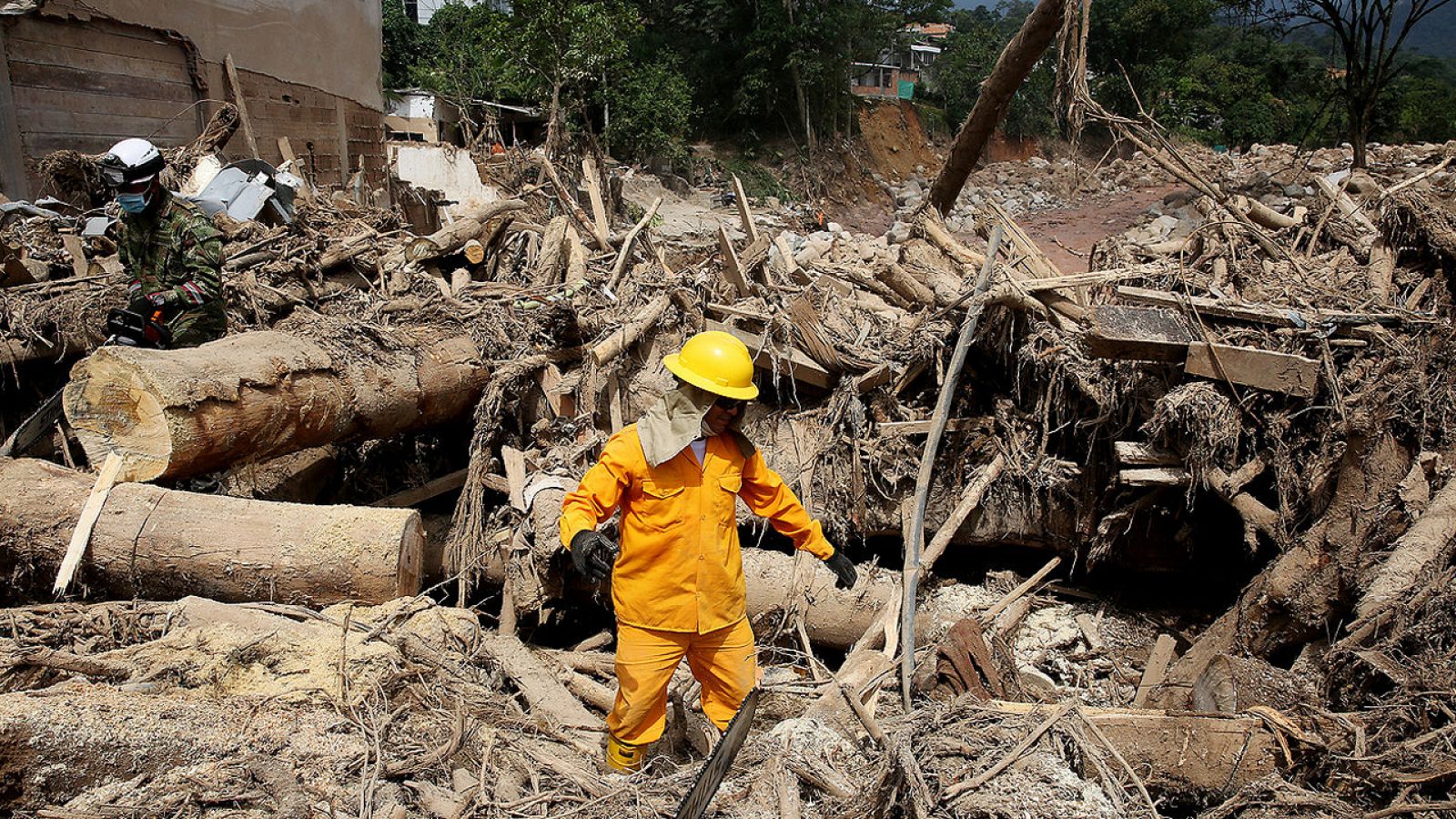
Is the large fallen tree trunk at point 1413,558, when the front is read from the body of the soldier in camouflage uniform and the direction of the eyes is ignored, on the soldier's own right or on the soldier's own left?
on the soldier's own left

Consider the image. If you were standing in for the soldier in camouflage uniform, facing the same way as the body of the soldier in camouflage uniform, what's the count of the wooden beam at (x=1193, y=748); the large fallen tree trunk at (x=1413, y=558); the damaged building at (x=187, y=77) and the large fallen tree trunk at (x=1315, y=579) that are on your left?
3

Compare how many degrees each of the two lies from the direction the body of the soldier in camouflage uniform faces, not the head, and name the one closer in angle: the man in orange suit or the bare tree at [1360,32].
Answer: the man in orange suit

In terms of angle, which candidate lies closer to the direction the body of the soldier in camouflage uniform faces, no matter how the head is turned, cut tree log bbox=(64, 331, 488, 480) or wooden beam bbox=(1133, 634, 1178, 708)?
the cut tree log

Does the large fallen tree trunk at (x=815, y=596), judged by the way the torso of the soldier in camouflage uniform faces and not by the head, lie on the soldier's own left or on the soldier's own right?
on the soldier's own left

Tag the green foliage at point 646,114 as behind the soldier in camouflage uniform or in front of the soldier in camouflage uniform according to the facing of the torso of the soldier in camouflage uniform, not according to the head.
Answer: behind

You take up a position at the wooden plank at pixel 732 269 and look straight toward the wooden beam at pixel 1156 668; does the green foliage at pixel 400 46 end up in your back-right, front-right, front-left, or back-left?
back-right

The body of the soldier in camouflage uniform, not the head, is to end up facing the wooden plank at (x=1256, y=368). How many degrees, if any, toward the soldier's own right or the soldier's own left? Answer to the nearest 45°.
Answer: approximately 90° to the soldier's own left

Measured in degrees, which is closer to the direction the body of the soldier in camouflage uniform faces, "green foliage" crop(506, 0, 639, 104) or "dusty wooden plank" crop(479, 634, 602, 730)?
the dusty wooden plank

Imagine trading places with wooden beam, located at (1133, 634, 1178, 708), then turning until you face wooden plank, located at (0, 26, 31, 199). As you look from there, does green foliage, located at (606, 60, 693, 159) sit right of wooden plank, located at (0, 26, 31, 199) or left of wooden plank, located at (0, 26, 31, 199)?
right
